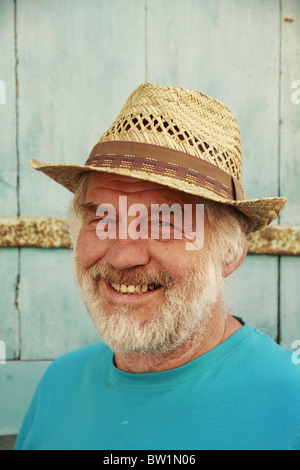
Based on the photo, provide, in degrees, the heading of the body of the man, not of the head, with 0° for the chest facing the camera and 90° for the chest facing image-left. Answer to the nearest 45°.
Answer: approximately 45°
